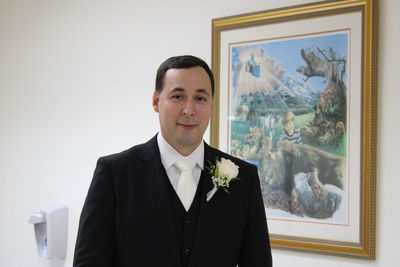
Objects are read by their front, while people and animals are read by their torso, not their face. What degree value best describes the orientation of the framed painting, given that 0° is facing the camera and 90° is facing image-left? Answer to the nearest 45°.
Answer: approximately 45°

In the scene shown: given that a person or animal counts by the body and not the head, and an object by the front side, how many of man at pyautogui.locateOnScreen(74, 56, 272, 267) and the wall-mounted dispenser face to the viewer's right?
0

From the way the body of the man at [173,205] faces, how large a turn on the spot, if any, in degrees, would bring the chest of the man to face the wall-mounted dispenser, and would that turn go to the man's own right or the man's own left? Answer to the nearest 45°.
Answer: approximately 135° to the man's own right

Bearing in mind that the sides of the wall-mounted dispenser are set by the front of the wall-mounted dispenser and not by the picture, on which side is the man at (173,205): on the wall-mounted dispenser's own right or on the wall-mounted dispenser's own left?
on the wall-mounted dispenser's own left

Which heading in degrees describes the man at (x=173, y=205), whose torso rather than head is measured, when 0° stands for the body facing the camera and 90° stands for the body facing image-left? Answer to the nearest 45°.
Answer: approximately 0°

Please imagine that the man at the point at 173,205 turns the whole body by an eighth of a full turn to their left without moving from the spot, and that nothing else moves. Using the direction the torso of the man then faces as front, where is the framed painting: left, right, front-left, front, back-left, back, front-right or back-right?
left

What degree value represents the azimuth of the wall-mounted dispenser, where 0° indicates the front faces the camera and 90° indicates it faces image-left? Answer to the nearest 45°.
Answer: approximately 45°
